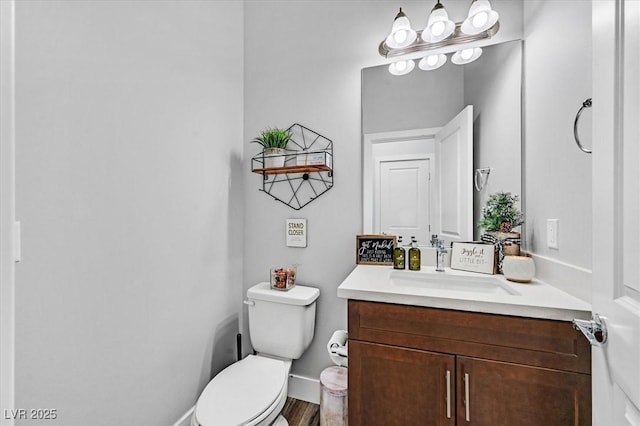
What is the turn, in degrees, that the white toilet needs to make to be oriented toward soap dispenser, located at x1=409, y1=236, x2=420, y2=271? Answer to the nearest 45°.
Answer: approximately 135° to its left

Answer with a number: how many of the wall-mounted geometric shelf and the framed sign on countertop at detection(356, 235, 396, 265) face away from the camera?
0

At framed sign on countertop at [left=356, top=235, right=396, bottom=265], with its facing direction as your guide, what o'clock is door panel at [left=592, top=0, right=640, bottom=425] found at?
The door panel is roughly at 11 o'clock from the framed sign on countertop.

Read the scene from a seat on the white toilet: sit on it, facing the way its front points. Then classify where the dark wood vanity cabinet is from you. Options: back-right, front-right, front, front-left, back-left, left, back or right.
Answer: left

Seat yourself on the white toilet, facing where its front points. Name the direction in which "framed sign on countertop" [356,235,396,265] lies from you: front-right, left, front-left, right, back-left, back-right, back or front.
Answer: back-left

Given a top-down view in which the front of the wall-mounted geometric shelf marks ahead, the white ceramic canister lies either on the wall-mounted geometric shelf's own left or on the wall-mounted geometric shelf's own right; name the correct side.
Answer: on the wall-mounted geometric shelf's own left

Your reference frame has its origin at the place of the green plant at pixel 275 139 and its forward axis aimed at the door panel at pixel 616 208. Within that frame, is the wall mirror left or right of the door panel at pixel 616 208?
left

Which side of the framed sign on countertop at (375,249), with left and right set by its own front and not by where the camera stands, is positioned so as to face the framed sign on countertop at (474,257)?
left

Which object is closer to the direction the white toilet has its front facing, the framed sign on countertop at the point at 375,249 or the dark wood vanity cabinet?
the dark wood vanity cabinet

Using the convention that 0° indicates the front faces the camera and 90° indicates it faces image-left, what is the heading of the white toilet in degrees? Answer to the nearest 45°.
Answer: approximately 45°
